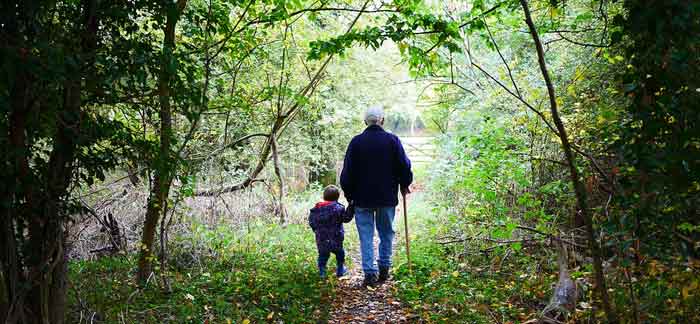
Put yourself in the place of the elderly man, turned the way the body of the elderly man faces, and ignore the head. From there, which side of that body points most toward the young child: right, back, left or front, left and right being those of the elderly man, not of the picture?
left

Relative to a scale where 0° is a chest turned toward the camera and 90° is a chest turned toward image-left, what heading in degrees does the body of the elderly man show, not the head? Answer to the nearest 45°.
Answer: approximately 180°
